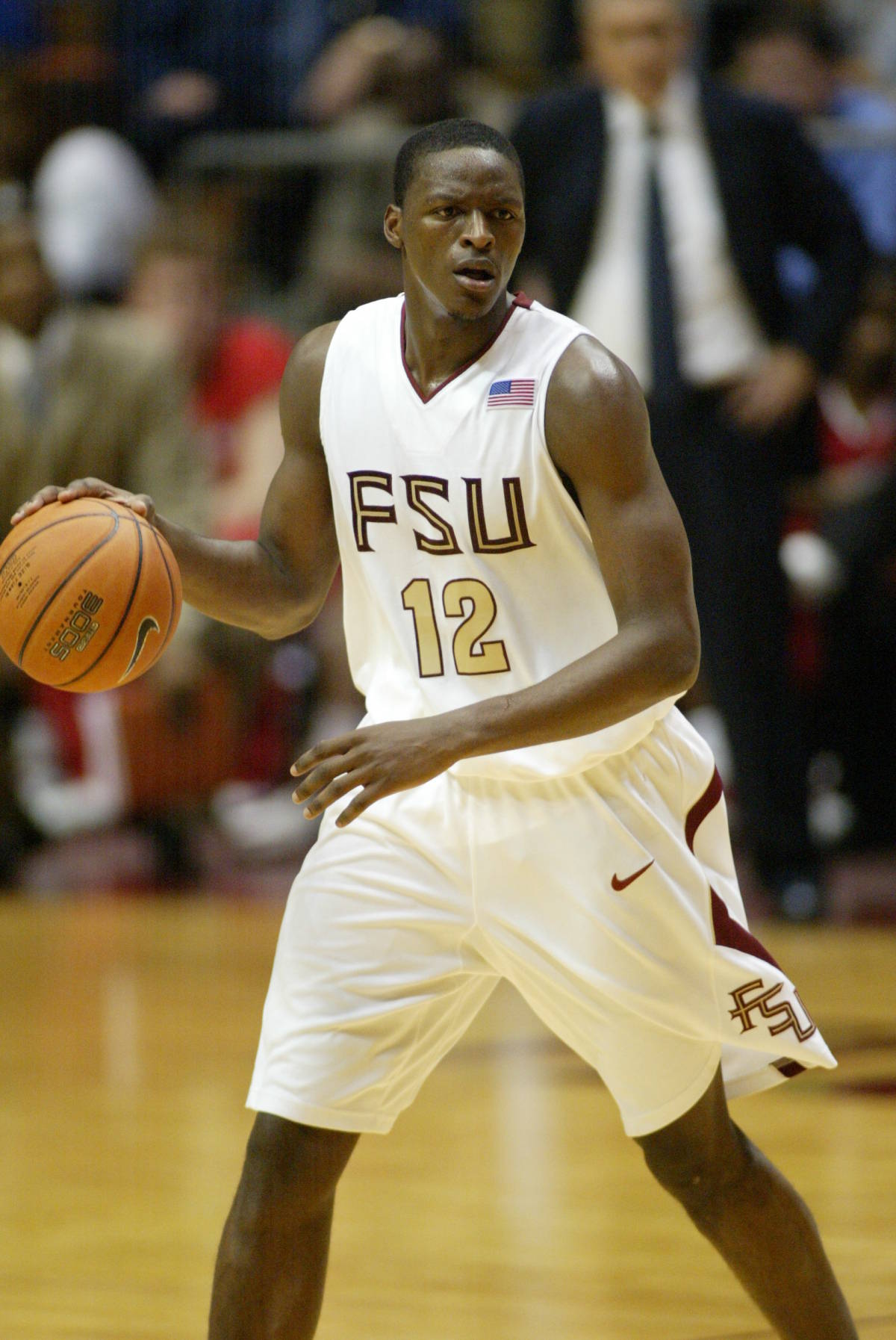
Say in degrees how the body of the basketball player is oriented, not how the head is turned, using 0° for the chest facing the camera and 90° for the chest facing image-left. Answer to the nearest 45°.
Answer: approximately 0°

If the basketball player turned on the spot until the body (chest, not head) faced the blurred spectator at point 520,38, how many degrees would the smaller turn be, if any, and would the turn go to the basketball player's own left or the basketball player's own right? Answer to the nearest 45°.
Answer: approximately 180°

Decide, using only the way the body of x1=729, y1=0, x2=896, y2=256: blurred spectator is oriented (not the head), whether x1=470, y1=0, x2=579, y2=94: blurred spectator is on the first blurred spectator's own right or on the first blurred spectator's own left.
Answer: on the first blurred spectator's own right

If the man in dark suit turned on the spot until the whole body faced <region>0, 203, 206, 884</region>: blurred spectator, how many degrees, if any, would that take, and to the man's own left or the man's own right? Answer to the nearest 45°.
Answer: approximately 90° to the man's own right

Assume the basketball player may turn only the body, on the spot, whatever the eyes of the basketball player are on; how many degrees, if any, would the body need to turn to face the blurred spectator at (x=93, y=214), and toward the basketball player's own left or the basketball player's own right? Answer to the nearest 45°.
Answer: approximately 180°

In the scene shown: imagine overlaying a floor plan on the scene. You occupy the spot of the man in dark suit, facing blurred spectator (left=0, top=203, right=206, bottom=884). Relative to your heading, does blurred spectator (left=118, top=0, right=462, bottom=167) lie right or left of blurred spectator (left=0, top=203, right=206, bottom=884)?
right

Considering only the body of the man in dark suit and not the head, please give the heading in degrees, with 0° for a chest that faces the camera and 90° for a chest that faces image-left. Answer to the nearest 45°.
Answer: approximately 0°
